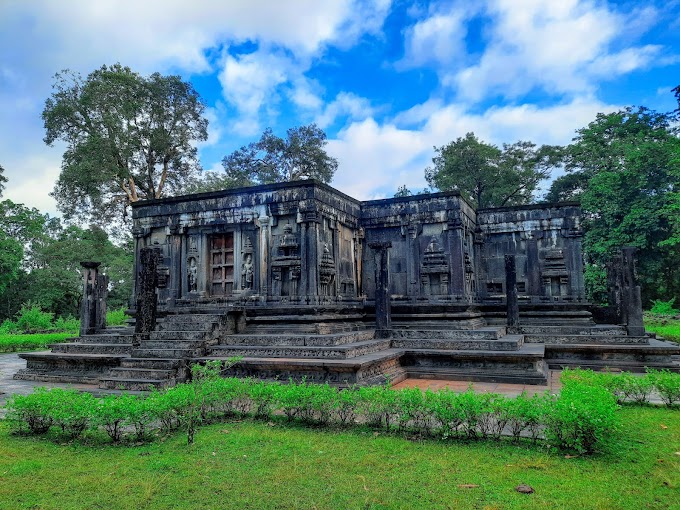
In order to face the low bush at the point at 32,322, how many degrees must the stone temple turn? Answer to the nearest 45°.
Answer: approximately 90° to its right

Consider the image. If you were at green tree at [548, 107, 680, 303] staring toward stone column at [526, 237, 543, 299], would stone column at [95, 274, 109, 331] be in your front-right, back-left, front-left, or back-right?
front-right

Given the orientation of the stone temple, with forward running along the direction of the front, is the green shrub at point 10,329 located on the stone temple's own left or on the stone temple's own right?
on the stone temple's own right

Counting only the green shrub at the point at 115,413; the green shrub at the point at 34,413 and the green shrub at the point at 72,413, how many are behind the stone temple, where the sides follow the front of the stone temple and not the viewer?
0

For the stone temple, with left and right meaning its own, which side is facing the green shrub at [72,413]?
front

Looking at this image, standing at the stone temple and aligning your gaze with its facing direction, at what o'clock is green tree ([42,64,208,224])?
The green tree is roughly at 3 o'clock from the stone temple.

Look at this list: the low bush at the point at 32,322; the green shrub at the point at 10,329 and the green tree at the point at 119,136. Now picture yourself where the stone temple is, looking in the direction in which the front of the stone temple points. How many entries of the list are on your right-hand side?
3

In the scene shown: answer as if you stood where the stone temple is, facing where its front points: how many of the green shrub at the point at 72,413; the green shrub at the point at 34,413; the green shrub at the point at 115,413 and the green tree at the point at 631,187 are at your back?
1

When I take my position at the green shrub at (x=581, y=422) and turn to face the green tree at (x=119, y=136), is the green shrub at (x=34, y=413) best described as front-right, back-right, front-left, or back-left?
front-left

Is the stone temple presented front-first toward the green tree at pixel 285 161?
no

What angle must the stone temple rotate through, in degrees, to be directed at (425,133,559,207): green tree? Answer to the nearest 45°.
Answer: approximately 180°

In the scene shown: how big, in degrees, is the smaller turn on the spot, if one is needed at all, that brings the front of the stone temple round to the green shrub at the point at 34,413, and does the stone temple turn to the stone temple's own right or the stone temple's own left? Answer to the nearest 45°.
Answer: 0° — it already faces it

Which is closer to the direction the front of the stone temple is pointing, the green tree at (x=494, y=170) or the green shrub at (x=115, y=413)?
the green shrub

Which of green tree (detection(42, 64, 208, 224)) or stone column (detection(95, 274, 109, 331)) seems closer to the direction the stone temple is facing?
the stone column

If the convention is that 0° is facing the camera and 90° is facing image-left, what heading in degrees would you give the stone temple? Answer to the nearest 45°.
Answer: approximately 45°

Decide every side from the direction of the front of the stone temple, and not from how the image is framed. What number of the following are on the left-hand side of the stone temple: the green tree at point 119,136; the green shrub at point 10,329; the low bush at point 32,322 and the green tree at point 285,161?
0

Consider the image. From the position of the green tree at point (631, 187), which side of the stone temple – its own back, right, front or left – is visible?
back

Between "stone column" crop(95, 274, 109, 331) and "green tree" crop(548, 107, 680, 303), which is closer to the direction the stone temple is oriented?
the stone column

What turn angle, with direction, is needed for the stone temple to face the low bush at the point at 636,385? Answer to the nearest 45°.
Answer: approximately 90° to its left
